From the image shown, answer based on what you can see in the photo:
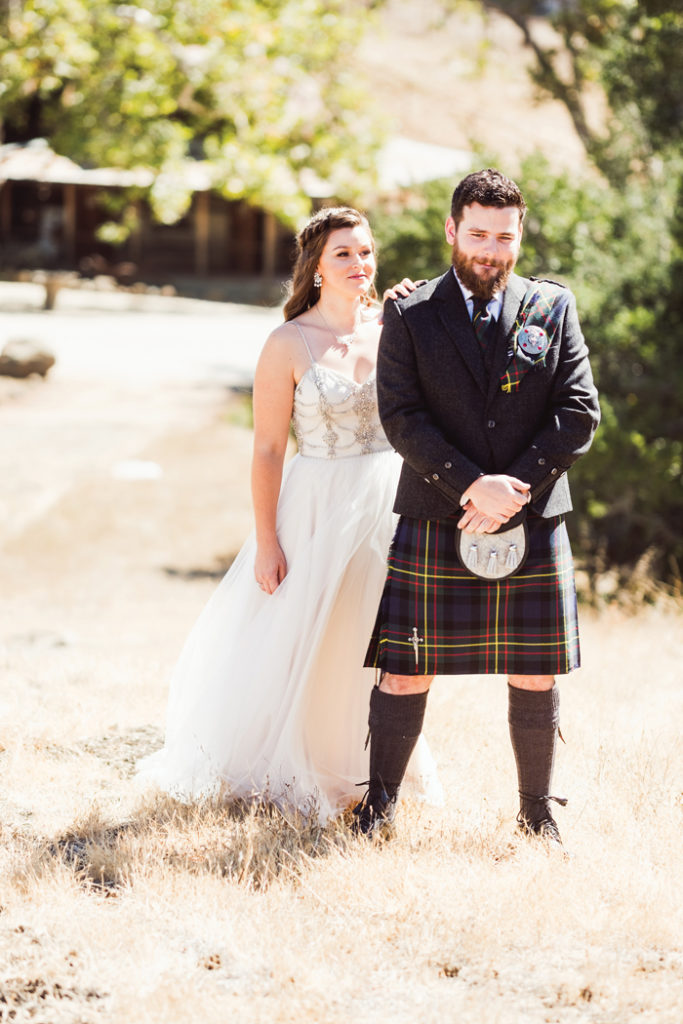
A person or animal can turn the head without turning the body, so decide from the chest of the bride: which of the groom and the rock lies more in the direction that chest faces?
the groom

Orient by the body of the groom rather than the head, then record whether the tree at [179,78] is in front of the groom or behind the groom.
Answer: behind

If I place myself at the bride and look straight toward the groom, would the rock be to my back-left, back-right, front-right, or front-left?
back-left

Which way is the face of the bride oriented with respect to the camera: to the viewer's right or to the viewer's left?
to the viewer's right

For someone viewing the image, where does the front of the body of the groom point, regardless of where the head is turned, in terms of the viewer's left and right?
facing the viewer

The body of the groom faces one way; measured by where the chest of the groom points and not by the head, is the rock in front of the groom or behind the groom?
behind

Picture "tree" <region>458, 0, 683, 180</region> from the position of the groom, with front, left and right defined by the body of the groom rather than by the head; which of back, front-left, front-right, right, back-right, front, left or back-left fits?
back

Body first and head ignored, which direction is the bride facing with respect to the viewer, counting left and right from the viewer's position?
facing the viewer and to the right of the viewer

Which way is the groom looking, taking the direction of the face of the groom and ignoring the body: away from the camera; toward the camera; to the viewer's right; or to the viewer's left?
toward the camera

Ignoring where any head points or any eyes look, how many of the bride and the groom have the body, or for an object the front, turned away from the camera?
0

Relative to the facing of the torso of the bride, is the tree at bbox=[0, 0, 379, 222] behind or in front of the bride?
behind

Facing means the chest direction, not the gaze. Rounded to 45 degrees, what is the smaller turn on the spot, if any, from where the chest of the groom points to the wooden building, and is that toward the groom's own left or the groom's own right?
approximately 180°
